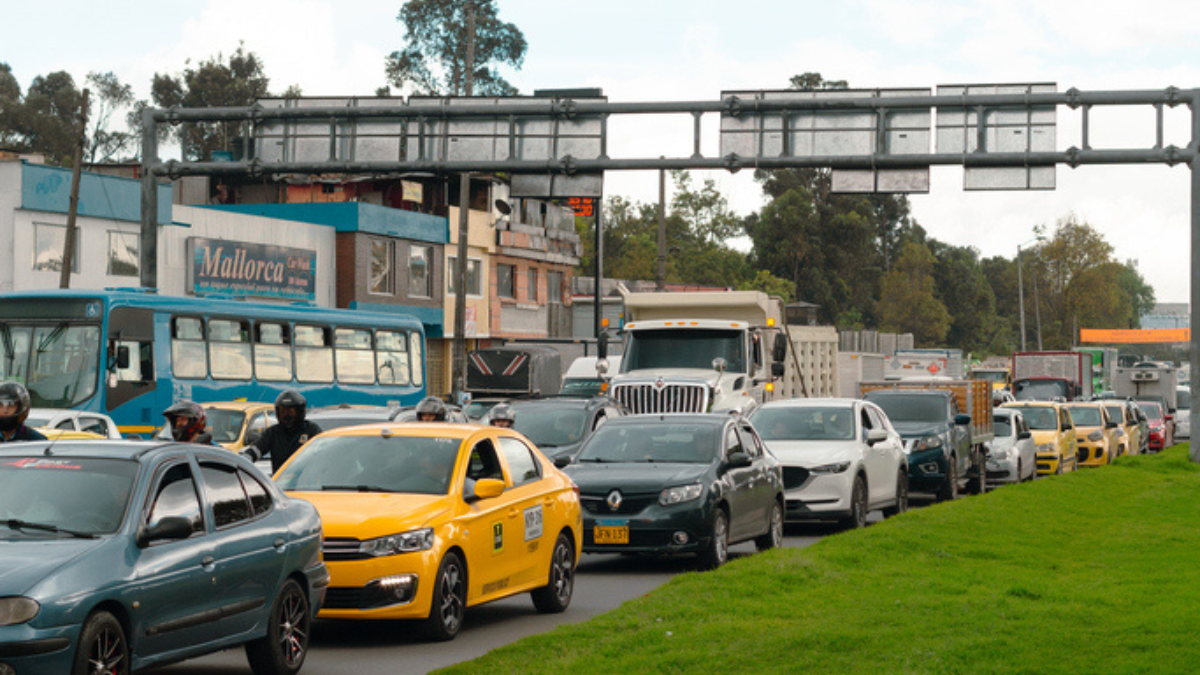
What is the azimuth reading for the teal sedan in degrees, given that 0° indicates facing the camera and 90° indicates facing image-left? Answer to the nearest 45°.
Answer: approximately 45°

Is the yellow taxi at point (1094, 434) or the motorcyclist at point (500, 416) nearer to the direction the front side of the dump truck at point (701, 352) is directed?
the motorcyclist

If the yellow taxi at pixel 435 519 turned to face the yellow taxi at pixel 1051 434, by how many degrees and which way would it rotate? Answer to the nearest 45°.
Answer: approximately 180°

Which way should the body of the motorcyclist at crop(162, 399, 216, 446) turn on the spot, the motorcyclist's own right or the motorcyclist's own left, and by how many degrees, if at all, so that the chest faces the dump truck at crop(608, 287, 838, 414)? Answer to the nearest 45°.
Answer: approximately 180°

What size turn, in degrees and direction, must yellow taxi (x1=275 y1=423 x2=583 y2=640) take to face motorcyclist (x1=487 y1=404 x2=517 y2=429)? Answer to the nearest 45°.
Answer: approximately 135° to its right

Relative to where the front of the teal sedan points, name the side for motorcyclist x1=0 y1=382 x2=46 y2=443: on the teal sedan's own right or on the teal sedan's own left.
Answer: on the teal sedan's own right

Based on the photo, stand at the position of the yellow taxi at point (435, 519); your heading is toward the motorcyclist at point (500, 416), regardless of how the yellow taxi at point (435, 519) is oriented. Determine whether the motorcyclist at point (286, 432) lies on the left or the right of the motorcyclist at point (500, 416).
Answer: left

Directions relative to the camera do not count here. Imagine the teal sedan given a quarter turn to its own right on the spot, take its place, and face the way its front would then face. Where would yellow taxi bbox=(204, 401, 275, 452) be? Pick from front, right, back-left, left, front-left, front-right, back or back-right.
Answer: front-right

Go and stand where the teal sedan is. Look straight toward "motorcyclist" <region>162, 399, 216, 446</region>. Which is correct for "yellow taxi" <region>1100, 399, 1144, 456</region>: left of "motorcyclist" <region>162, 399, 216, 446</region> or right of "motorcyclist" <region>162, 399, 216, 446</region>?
right
